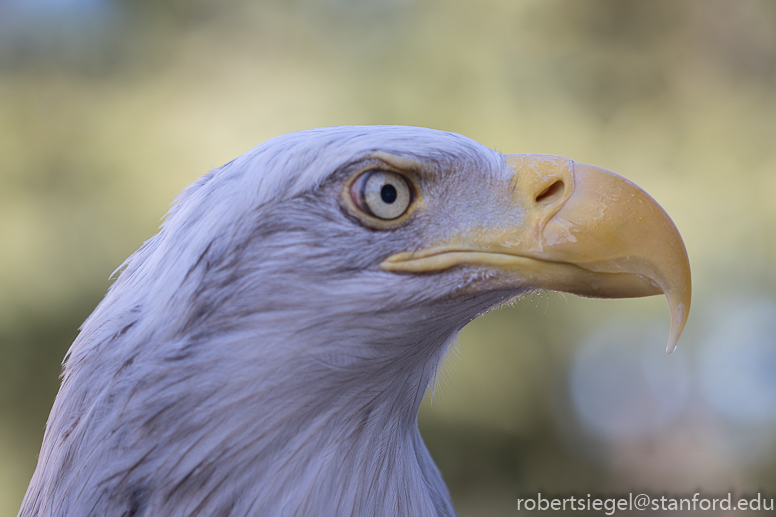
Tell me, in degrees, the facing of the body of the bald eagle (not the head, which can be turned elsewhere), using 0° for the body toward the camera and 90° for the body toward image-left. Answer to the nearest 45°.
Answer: approximately 270°
